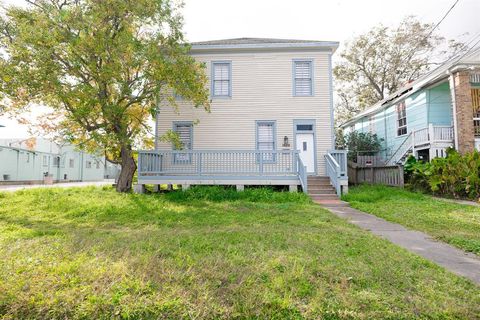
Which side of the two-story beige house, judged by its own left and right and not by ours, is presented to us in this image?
front

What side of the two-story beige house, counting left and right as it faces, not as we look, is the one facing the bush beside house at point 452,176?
left

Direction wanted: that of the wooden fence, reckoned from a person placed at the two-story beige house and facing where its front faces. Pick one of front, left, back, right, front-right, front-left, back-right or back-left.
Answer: left

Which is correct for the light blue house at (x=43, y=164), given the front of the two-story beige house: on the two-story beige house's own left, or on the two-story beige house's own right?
on the two-story beige house's own right

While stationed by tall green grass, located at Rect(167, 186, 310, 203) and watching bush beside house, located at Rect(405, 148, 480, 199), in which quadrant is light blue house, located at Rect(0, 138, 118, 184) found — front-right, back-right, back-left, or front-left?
back-left

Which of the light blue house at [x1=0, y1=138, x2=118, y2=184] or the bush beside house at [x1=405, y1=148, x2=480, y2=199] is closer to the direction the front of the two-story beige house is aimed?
the bush beside house

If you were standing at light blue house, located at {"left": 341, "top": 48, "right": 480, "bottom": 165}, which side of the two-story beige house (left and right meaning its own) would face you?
left

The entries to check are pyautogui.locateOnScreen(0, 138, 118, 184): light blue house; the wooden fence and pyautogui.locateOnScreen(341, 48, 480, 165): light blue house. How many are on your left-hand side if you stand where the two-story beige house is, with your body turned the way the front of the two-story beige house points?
2

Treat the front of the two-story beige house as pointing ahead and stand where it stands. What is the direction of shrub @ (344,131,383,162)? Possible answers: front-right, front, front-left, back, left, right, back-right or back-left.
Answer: back-left

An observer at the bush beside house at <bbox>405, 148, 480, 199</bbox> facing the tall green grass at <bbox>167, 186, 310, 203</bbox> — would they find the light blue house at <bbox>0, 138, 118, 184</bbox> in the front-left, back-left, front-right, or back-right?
front-right
